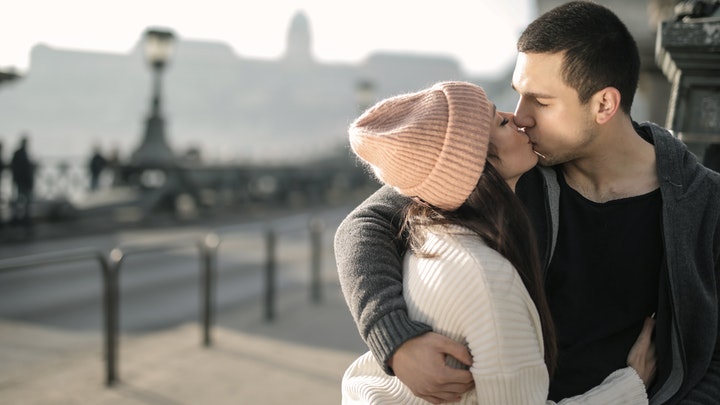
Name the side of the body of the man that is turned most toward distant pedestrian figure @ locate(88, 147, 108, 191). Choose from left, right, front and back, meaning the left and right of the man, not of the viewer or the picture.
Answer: right

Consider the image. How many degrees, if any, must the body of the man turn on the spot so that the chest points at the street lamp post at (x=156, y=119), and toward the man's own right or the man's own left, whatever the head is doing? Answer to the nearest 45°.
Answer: approximately 90° to the man's own right

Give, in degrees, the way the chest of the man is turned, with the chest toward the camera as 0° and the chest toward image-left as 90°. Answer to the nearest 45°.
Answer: approximately 45°

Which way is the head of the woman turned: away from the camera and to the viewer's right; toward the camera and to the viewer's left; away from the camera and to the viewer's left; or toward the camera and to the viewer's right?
away from the camera and to the viewer's right

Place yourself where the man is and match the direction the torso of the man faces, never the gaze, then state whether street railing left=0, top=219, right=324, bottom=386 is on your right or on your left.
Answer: on your right

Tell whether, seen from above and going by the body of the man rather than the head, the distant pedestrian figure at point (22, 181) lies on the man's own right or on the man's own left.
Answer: on the man's own right
